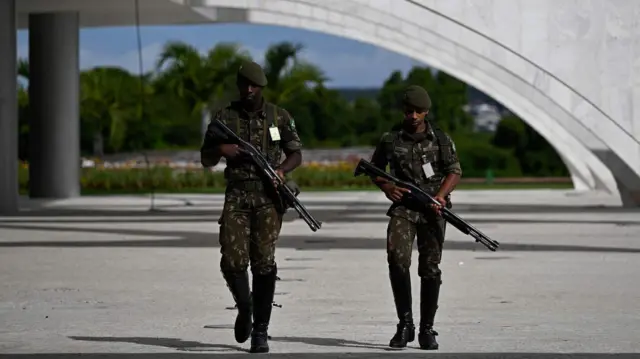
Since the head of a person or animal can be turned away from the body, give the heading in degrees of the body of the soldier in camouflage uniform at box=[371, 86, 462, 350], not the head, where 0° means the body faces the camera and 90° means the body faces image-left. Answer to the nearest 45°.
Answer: approximately 0°

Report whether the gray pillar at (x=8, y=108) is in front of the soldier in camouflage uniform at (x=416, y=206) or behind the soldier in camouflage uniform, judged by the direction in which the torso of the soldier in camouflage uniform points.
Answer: behind

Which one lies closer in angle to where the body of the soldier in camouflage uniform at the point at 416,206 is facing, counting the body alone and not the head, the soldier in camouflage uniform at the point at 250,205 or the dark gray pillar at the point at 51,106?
the soldier in camouflage uniform

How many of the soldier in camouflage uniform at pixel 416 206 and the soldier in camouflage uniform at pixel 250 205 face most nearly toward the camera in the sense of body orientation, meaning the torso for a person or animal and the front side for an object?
2

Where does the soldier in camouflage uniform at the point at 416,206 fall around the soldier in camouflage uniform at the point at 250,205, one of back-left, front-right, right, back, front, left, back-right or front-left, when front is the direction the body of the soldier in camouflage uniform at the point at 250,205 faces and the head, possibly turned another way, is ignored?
left

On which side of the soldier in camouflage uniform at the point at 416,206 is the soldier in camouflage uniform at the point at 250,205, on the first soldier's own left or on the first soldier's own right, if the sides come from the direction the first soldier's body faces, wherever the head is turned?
on the first soldier's own right

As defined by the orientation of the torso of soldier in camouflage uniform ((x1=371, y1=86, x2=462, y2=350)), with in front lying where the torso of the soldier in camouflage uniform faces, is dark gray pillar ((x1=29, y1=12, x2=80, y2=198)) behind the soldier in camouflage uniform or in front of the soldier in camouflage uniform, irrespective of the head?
behind

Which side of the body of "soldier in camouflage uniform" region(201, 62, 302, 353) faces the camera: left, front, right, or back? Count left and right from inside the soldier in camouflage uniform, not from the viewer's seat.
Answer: front

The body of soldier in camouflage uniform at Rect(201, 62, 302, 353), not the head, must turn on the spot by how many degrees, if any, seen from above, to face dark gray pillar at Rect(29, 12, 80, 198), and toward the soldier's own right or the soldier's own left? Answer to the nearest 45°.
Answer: approximately 180°
